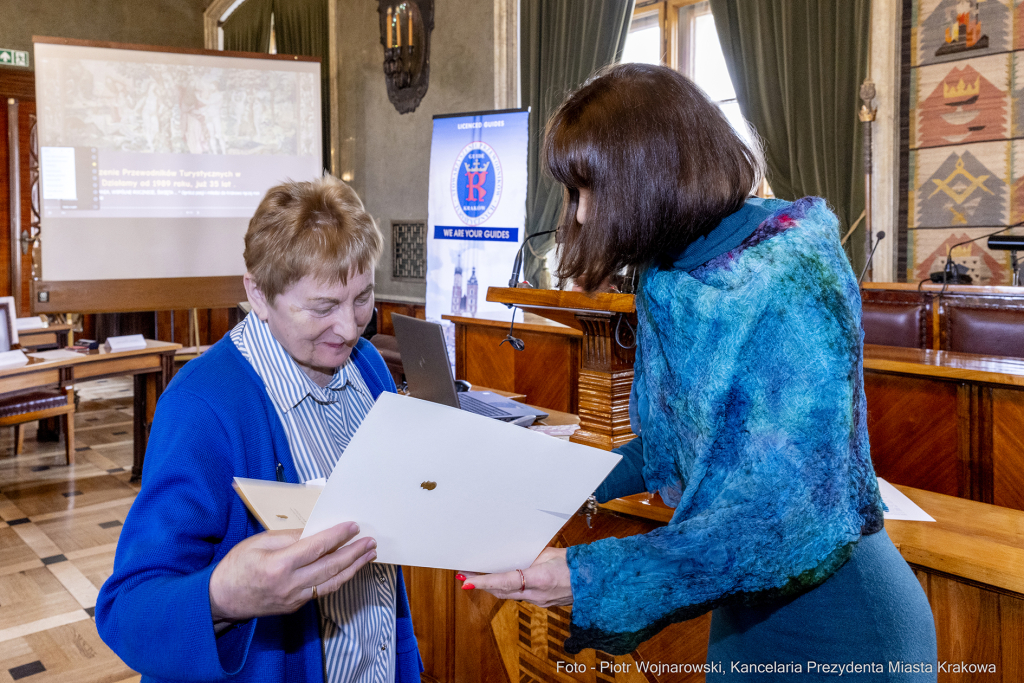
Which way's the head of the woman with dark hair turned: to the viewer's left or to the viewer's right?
to the viewer's left

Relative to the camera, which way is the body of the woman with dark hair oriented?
to the viewer's left

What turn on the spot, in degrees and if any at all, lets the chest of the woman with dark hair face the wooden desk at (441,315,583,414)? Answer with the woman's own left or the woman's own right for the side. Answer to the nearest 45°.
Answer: approximately 90° to the woman's own right

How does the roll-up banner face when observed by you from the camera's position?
facing the viewer

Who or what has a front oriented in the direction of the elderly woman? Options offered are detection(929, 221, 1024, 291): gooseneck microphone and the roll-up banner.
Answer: the roll-up banner

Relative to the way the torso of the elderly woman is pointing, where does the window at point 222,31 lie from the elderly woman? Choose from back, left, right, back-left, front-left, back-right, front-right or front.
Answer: back-left

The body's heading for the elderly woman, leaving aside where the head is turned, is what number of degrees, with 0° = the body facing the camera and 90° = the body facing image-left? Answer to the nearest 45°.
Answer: approximately 315°

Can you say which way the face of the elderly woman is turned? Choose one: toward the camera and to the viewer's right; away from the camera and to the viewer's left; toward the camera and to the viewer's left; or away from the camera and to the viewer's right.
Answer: toward the camera and to the viewer's right

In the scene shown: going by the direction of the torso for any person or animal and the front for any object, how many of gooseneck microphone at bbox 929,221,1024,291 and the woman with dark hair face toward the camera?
0

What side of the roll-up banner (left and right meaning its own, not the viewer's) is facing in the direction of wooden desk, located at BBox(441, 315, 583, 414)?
front
